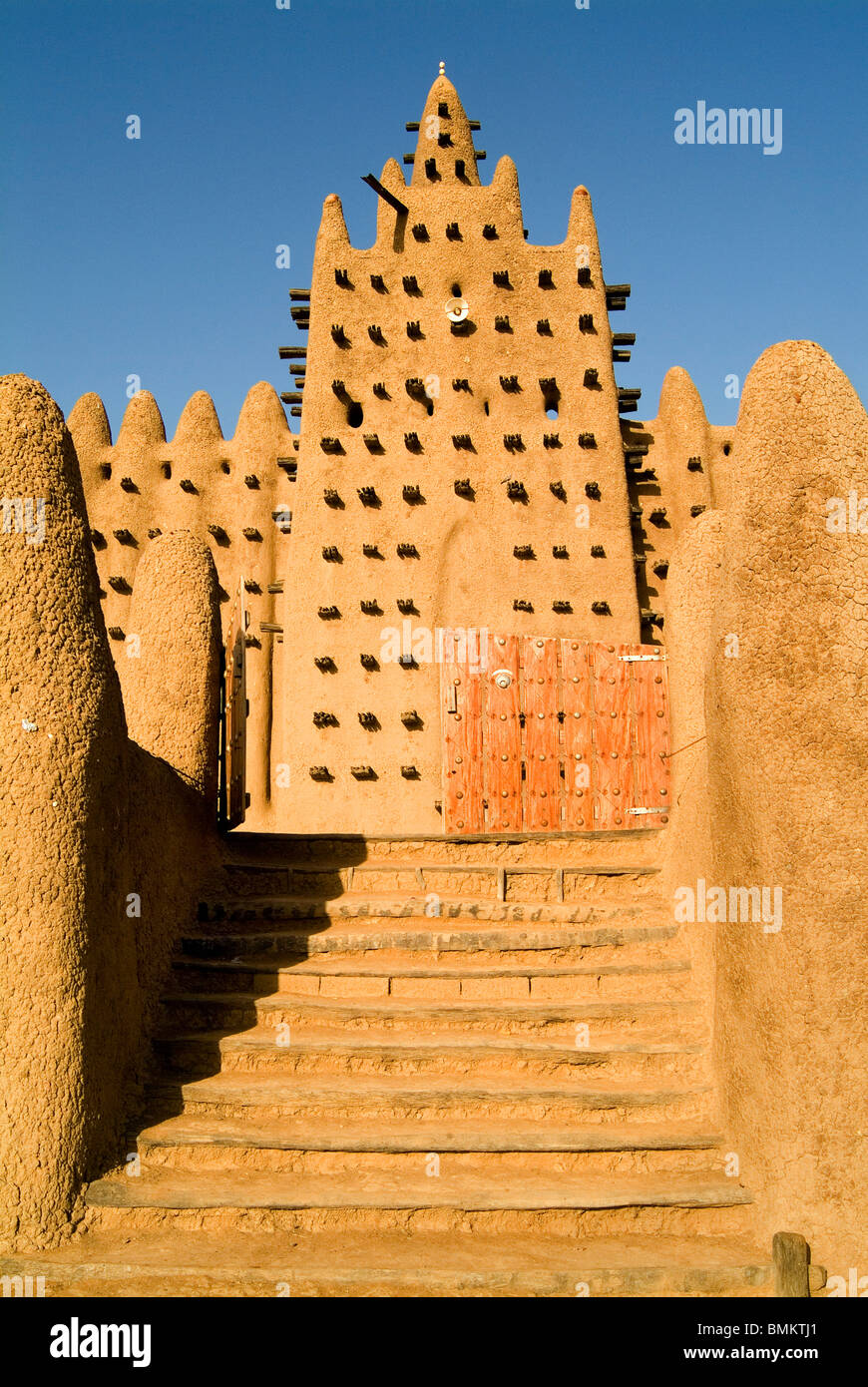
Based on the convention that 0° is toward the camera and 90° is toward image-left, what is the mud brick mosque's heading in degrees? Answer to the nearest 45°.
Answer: approximately 0°
